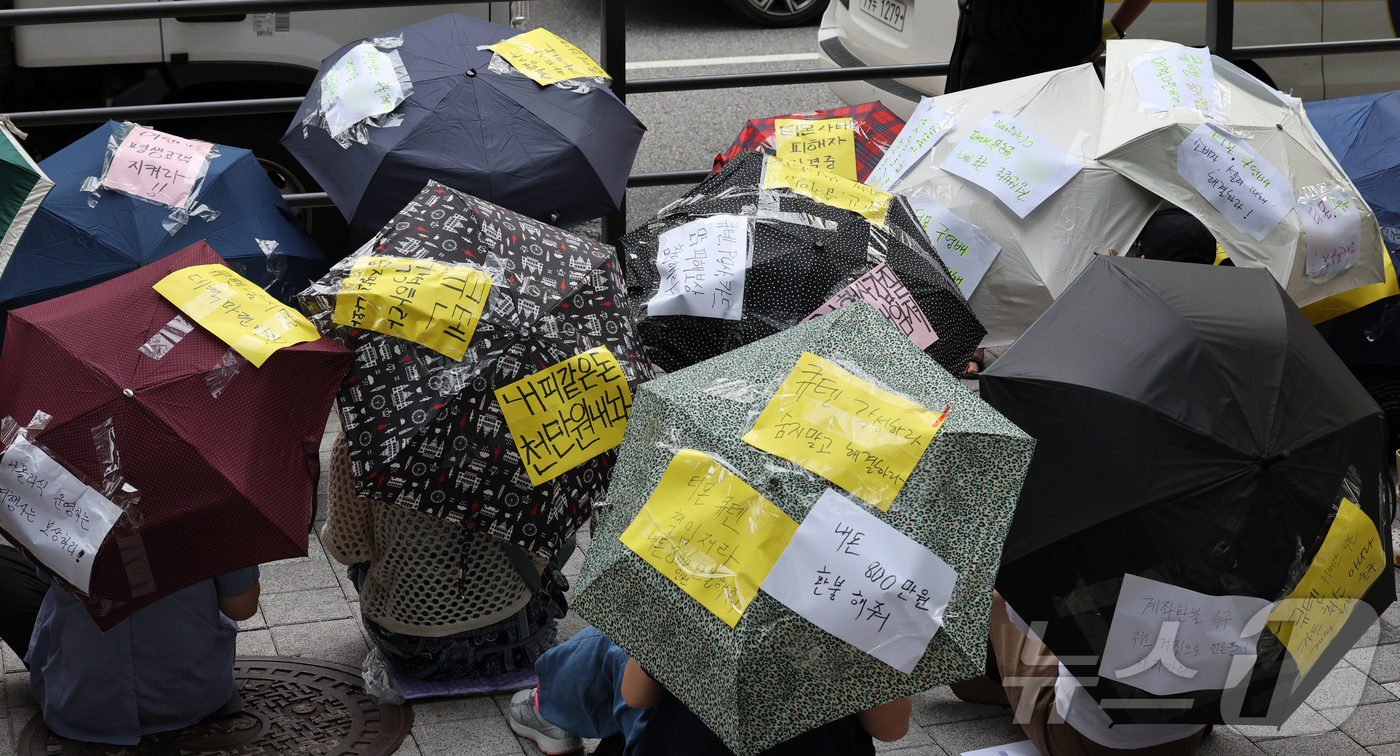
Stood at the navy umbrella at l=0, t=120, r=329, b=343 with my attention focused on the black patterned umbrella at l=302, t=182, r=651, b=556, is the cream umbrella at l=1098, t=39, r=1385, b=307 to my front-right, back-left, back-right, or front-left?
front-left

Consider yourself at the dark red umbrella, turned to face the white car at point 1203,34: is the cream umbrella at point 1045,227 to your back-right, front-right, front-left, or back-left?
front-right

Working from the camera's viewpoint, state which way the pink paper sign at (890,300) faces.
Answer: facing the viewer

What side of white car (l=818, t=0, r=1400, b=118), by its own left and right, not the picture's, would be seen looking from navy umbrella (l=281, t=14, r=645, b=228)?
back

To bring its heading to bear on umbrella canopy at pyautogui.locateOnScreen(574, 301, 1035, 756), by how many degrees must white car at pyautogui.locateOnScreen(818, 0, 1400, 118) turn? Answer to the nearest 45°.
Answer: approximately 135° to its right

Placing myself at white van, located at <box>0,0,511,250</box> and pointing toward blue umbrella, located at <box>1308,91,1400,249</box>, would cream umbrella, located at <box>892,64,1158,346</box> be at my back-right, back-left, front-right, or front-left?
front-right

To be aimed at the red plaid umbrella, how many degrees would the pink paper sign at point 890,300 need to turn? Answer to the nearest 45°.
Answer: approximately 180°

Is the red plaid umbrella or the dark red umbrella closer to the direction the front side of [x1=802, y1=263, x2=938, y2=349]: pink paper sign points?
the dark red umbrella

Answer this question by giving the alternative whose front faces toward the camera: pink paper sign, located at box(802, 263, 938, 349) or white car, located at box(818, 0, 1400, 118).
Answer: the pink paper sign

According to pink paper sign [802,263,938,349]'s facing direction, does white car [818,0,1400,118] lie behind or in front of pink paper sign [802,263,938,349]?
behind

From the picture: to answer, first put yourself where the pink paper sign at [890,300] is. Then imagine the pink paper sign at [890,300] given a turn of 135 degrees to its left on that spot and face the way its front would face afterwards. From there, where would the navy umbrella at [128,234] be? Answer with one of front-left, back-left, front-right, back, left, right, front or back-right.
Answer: back-left

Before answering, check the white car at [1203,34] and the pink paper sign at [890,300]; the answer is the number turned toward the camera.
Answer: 1

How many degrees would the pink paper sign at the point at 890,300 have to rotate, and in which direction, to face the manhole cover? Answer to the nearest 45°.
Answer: approximately 45° to its right

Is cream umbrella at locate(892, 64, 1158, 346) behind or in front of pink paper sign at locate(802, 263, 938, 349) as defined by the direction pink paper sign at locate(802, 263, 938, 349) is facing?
behind

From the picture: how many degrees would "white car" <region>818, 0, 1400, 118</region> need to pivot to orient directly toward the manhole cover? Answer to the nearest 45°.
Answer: approximately 135° to its right
